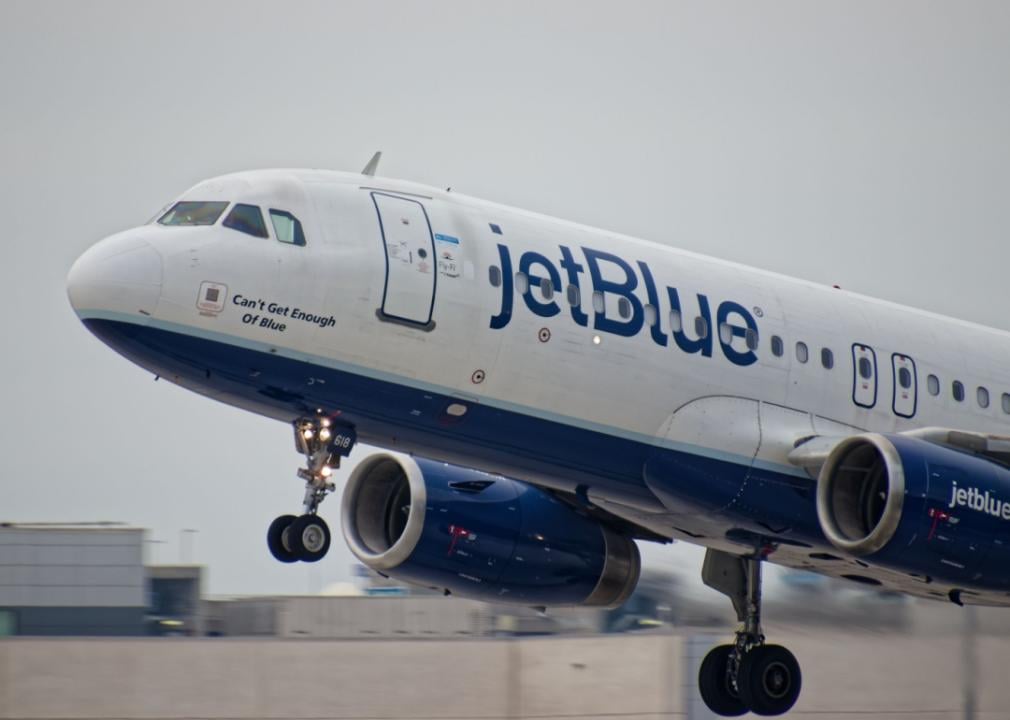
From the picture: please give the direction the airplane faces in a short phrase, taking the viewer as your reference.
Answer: facing the viewer and to the left of the viewer

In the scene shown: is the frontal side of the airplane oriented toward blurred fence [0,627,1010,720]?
no

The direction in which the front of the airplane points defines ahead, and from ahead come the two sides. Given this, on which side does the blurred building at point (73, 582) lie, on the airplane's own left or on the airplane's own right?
on the airplane's own right
